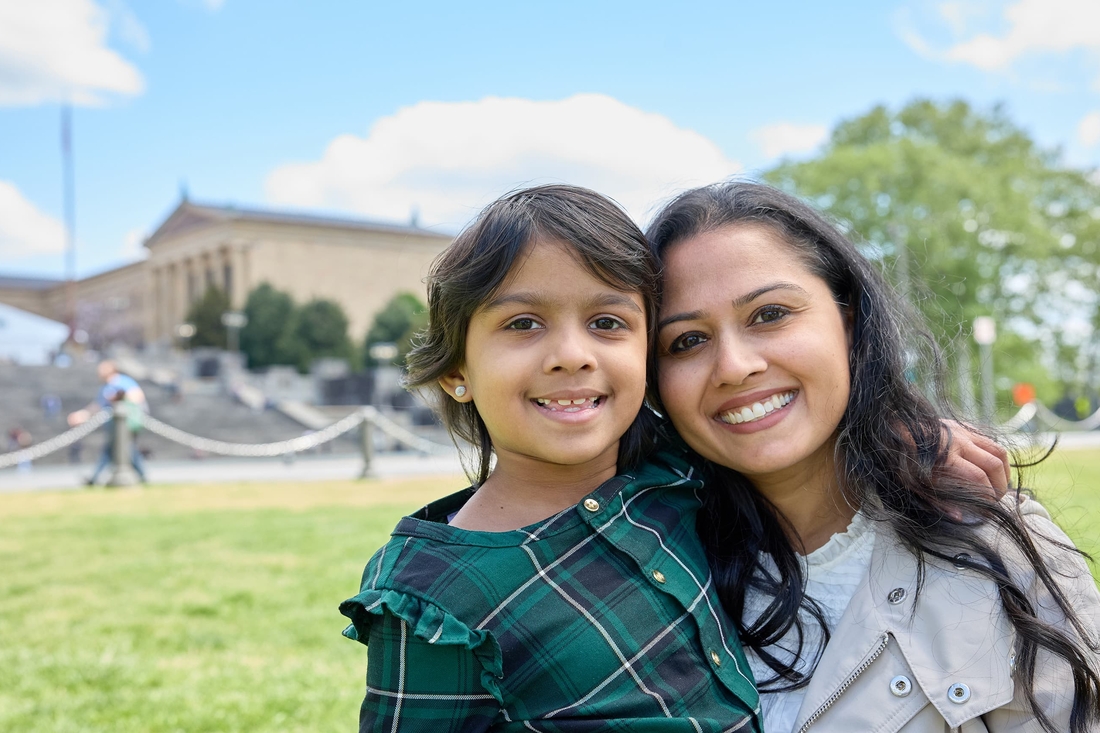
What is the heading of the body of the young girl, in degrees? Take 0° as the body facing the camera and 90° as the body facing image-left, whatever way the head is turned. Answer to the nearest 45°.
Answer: approximately 315°

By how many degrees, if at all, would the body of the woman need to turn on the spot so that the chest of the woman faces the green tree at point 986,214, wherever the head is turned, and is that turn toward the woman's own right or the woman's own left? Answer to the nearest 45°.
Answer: approximately 135° to the woman's own right

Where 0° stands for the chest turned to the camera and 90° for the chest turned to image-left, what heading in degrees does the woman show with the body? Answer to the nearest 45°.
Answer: approximately 45°

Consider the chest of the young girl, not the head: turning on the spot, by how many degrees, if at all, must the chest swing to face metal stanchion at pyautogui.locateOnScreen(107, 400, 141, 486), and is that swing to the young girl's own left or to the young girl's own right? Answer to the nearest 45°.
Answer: approximately 180°
